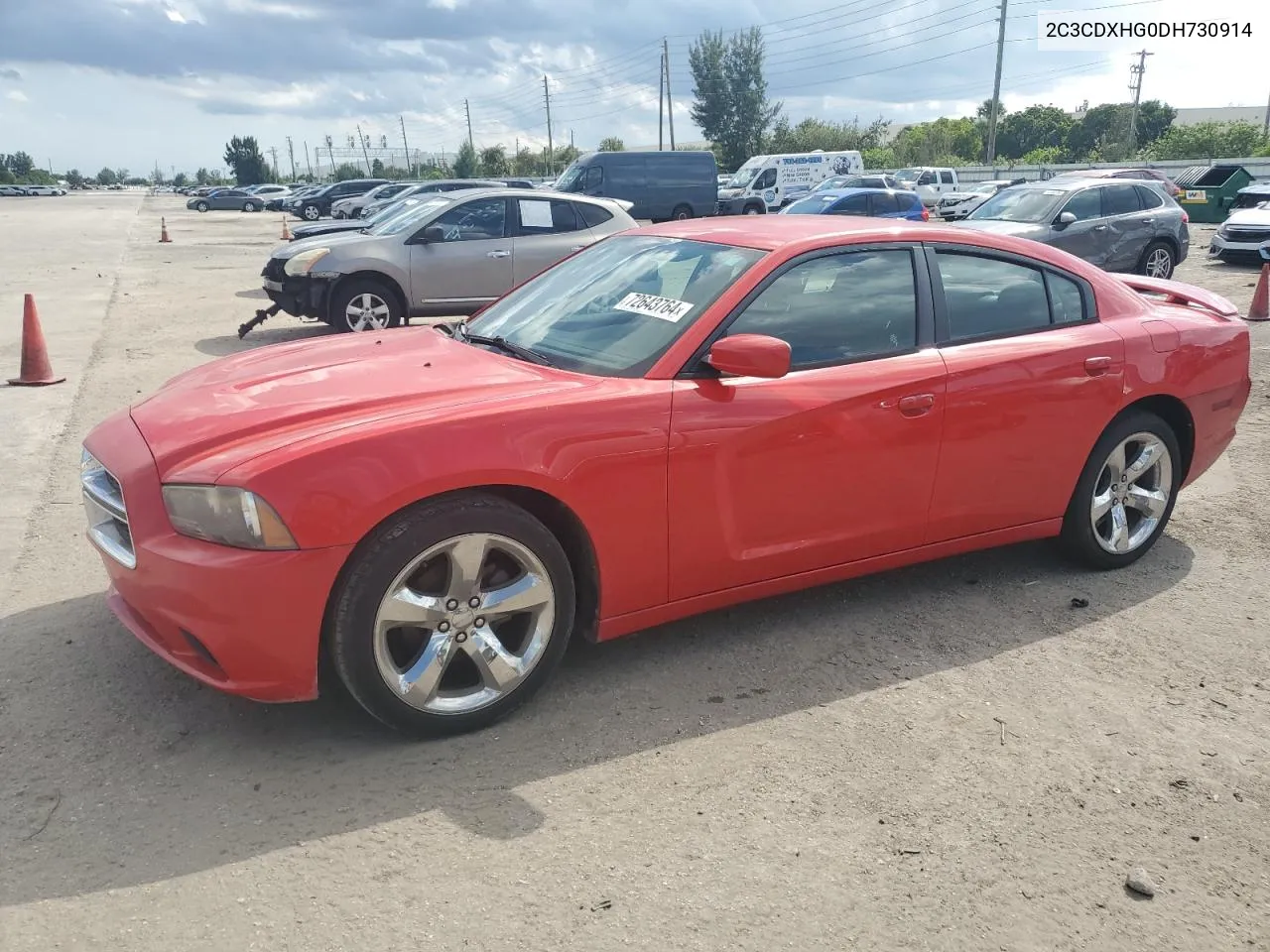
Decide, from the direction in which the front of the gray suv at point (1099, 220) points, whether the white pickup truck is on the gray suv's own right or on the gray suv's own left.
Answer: on the gray suv's own right

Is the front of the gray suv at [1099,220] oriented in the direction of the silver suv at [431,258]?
yes

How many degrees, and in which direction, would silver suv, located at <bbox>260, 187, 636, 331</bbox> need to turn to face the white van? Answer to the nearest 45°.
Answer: approximately 135° to its right

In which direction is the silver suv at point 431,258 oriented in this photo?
to the viewer's left

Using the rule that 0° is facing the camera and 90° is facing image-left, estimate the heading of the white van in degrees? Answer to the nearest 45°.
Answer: approximately 45°

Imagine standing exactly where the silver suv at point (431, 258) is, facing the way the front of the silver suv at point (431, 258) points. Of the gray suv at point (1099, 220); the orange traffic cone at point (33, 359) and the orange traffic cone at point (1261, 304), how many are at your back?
2

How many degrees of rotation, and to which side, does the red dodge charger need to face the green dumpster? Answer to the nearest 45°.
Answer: approximately 180°

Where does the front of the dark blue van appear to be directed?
to the viewer's left

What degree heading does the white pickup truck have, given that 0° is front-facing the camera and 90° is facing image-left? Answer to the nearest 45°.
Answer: approximately 45°

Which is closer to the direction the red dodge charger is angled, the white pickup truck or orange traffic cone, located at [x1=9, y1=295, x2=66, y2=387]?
the orange traffic cone

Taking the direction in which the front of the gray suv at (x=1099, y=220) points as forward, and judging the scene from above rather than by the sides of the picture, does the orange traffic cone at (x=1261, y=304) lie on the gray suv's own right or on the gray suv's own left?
on the gray suv's own left

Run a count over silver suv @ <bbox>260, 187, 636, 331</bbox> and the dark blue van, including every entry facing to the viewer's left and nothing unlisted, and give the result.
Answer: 2

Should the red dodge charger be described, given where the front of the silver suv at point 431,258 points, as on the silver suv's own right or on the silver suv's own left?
on the silver suv's own left

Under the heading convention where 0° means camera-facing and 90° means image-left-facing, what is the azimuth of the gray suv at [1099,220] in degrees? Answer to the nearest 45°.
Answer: approximately 45°

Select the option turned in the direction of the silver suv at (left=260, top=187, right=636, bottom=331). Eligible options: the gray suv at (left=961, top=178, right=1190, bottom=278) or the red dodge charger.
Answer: the gray suv at (left=961, top=178, right=1190, bottom=278)
